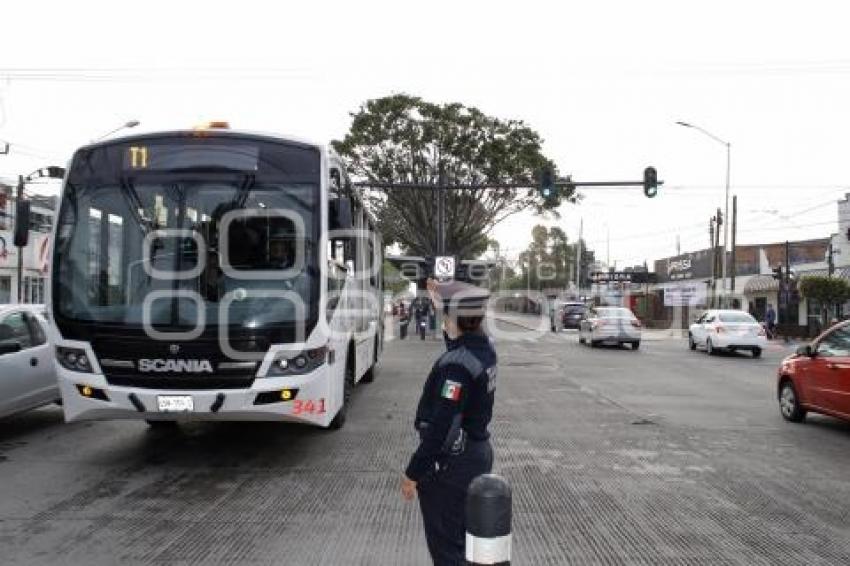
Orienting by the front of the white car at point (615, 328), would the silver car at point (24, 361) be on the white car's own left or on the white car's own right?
on the white car's own left

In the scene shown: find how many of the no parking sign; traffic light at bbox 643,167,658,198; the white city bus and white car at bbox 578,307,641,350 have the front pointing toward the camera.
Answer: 3

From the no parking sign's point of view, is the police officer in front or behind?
in front

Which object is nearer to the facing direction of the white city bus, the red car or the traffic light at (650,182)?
the red car

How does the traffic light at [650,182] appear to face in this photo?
toward the camera

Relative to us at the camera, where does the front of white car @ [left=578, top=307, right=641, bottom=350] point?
facing away from the viewer and to the left of the viewer

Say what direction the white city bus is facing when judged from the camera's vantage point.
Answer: facing the viewer

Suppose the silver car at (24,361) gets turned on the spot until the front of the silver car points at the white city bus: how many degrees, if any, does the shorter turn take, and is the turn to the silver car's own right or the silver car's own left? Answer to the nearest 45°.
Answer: approximately 90° to the silver car's own left

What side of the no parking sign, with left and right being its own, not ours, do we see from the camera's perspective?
front

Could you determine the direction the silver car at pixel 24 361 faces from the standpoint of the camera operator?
facing the viewer and to the left of the viewer
